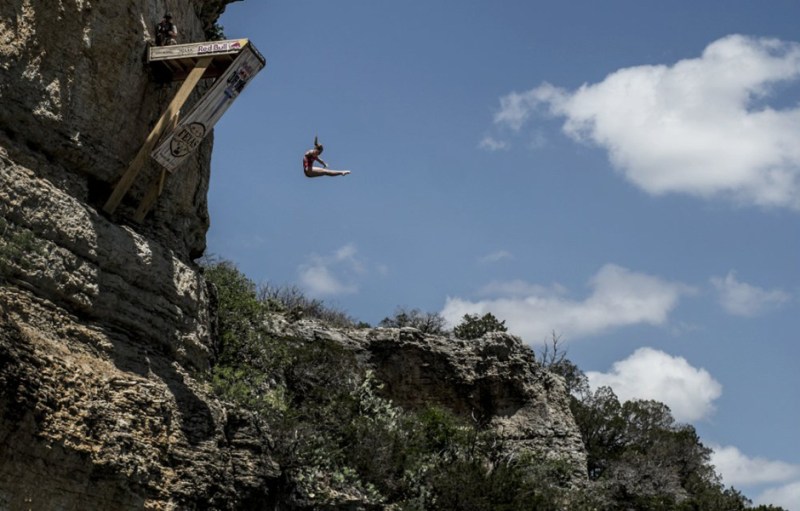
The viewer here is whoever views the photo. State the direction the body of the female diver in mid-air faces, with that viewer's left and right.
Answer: facing to the right of the viewer

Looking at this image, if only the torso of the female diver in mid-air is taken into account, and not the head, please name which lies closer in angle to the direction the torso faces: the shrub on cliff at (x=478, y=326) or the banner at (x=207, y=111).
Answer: the shrub on cliff

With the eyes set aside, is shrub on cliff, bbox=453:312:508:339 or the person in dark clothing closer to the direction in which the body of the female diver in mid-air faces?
the shrub on cliff

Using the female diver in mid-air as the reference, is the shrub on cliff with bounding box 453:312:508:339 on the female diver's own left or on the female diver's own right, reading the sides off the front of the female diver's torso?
on the female diver's own left

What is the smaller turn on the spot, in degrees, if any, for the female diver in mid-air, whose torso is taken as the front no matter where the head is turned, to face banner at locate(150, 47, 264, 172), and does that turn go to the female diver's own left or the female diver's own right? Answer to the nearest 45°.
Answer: approximately 135° to the female diver's own right

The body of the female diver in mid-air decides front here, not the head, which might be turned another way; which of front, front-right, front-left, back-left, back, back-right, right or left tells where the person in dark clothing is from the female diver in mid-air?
back-right

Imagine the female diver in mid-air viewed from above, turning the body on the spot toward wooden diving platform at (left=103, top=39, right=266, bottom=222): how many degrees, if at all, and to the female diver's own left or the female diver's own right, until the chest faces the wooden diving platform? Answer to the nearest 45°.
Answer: approximately 135° to the female diver's own right
